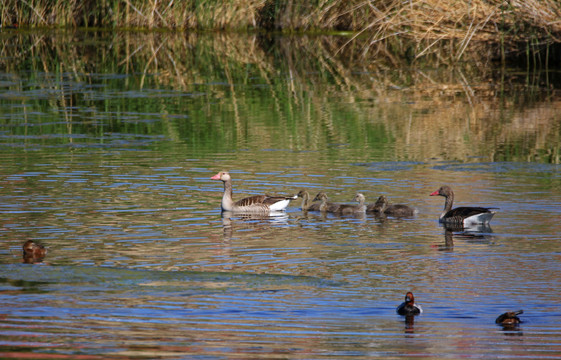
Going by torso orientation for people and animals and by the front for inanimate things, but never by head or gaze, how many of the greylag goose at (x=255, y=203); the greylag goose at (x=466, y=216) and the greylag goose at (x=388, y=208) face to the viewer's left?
3

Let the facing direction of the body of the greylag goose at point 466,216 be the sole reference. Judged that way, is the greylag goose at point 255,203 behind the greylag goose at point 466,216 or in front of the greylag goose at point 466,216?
in front

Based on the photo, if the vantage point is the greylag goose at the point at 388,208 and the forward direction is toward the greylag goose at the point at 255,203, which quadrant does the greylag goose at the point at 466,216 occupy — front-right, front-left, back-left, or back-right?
back-left

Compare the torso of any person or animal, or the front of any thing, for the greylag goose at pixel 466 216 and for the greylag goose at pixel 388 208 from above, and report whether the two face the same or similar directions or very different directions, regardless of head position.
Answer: same or similar directions

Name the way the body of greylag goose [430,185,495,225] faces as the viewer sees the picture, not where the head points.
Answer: to the viewer's left

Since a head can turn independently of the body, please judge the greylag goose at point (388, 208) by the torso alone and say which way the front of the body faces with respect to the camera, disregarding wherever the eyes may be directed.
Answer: to the viewer's left

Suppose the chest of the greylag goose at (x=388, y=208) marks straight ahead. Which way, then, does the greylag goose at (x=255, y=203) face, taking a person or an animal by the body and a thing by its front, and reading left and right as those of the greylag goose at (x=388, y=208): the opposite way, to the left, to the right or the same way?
the same way

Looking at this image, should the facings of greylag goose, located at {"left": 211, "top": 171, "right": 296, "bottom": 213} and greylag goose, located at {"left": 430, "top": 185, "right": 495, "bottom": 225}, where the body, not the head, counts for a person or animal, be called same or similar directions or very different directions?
same or similar directions

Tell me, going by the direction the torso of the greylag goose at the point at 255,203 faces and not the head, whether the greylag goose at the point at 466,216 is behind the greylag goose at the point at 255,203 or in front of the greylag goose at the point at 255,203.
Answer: behind

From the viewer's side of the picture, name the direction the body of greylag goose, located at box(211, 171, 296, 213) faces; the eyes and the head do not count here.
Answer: to the viewer's left

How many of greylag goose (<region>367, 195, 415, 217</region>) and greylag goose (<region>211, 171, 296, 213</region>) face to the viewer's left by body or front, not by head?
2
